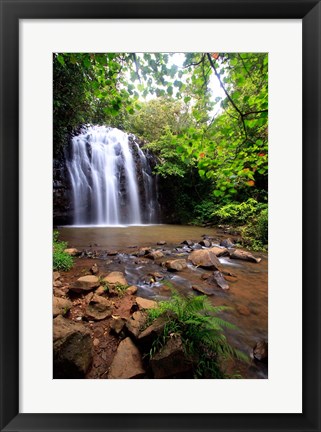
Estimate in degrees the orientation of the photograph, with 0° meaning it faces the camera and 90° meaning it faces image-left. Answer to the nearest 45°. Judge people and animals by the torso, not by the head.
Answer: approximately 0°
